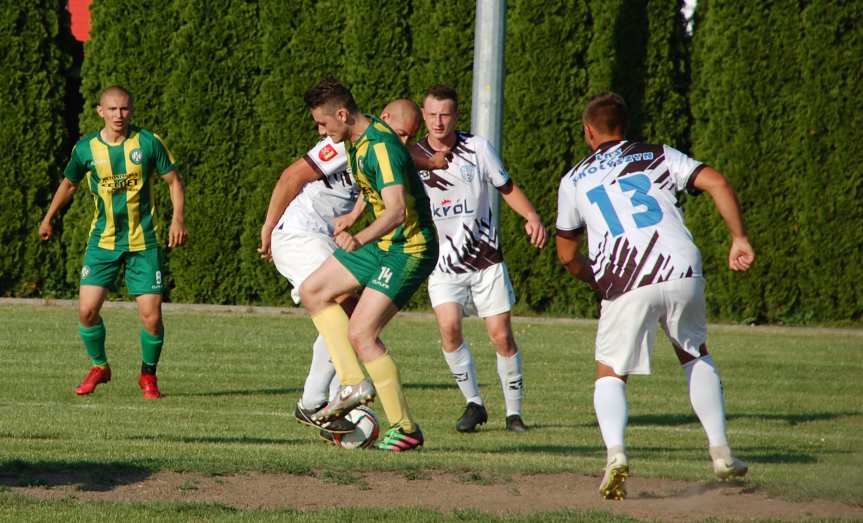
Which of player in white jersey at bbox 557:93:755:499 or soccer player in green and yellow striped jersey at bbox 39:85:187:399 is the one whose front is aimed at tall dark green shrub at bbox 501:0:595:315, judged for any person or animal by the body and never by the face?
the player in white jersey

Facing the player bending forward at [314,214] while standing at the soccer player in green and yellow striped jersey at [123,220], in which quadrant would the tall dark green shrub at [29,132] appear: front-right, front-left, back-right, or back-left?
back-left

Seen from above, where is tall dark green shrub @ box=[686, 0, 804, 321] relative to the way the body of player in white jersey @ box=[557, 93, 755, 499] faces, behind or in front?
in front

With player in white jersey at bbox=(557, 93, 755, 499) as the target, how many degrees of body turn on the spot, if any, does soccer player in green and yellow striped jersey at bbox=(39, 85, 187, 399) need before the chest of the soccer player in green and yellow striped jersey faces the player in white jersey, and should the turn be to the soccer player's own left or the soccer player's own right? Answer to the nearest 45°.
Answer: approximately 45° to the soccer player's own left

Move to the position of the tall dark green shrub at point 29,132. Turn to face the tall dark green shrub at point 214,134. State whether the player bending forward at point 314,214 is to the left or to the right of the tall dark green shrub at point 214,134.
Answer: right

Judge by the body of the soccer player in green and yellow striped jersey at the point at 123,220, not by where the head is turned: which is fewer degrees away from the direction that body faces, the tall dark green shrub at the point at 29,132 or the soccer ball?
the soccer ball

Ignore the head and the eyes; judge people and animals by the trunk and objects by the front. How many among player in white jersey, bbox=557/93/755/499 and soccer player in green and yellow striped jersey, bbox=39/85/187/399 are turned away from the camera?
1

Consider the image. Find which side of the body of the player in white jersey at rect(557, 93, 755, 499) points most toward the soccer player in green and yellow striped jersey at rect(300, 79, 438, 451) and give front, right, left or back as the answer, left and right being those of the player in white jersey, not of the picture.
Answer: left

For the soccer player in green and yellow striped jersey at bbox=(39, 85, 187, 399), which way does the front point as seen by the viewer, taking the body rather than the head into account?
toward the camera

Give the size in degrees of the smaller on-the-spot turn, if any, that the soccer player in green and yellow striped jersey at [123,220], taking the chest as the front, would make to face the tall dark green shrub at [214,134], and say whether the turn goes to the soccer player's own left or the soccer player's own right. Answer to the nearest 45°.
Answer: approximately 180°

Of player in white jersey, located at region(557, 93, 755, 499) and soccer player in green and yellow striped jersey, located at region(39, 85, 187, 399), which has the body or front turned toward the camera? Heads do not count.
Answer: the soccer player in green and yellow striped jersey

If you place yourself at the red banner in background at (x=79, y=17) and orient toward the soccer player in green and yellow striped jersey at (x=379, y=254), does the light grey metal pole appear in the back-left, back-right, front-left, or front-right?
front-left

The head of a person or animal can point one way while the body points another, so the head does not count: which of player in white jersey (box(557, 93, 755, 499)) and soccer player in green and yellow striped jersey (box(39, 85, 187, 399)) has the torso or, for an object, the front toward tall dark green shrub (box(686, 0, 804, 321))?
the player in white jersey

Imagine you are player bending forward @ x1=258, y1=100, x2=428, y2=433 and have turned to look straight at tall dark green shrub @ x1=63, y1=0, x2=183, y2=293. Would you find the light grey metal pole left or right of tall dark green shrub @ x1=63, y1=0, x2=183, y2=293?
right

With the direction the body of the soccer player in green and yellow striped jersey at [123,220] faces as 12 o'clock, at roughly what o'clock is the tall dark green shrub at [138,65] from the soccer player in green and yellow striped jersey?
The tall dark green shrub is roughly at 6 o'clock from the soccer player in green and yellow striped jersey.

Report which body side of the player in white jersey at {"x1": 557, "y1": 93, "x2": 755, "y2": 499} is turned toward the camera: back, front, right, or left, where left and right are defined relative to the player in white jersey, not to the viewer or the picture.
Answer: back

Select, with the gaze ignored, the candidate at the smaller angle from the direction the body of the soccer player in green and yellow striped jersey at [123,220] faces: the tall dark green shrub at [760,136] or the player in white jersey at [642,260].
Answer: the player in white jersey
